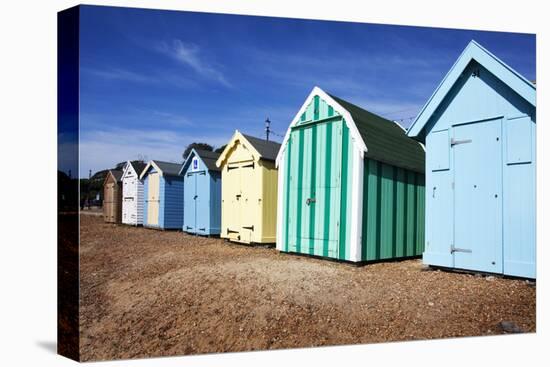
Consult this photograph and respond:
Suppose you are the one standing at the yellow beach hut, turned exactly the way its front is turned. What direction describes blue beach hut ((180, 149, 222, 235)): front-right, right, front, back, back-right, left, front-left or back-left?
right

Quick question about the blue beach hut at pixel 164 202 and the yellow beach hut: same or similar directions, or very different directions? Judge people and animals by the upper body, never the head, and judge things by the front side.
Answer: same or similar directions

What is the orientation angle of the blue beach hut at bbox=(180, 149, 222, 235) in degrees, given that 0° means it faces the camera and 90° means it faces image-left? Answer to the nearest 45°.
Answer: approximately 45°

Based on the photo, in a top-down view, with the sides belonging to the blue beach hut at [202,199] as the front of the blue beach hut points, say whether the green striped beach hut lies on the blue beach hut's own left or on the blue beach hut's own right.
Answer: on the blue beach hut's own left

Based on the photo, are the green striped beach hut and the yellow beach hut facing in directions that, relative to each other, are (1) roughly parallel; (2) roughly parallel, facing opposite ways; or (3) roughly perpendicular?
roughly parallel

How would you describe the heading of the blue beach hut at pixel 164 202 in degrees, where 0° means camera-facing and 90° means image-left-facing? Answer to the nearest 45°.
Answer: approximately 45°

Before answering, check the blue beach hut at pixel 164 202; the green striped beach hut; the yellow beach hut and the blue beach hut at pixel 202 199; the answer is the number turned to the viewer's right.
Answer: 0

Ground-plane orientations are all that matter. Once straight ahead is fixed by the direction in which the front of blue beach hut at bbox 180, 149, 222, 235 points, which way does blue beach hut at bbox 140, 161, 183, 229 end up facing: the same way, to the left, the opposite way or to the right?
the same way

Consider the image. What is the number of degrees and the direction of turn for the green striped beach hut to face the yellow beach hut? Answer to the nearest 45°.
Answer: approximately 90° to its right

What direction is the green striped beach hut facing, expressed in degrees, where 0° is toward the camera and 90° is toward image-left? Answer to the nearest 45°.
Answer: approximately 45°

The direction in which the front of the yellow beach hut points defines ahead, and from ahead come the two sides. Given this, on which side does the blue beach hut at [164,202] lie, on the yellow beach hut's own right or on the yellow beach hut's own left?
on the yellow beach hut's own right

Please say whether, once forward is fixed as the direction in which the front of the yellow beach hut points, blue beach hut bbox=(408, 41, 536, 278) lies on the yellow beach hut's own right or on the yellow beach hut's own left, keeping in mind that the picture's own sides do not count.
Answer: on the yellow beach hut's own left
